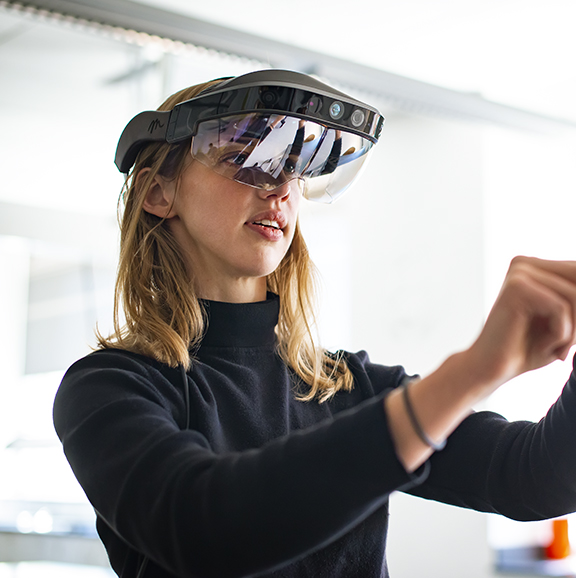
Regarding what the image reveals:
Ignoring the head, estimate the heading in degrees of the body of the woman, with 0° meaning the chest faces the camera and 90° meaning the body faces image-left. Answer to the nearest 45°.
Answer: approximately 315°

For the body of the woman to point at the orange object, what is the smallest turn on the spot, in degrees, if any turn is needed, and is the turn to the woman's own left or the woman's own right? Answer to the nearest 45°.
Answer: approximately 90° to the woman's own left
